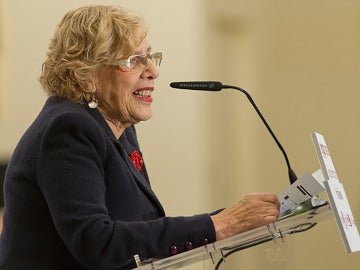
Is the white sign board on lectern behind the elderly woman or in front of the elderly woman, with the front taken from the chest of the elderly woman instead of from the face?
in front

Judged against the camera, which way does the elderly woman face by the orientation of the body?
to the viewer's right
